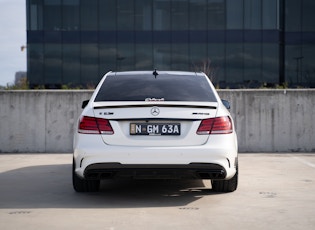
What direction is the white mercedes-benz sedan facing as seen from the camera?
away from the camera

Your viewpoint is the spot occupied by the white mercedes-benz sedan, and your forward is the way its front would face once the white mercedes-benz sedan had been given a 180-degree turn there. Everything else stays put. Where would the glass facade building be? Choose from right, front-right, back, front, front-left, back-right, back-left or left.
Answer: back
